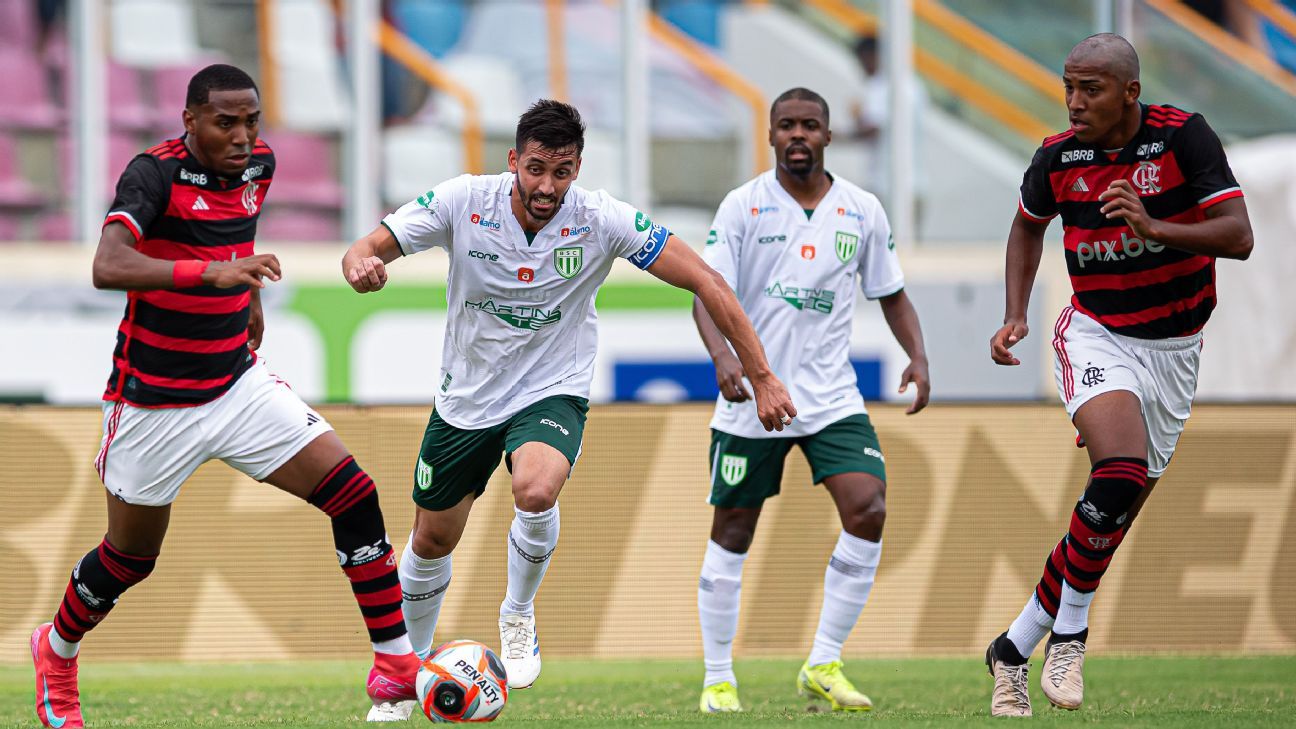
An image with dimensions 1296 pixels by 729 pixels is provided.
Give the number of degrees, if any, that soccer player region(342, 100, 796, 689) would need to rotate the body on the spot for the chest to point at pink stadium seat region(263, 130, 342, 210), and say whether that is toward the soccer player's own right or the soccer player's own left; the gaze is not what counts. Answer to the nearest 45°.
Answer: approximately 180°

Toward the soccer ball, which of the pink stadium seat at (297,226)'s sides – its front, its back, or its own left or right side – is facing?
front

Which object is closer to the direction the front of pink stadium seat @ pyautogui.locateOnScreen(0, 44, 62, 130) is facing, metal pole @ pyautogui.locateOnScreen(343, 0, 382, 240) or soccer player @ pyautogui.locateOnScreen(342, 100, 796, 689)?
the soccer player

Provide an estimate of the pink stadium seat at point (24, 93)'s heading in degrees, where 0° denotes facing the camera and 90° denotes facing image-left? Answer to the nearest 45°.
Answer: approximately 0°

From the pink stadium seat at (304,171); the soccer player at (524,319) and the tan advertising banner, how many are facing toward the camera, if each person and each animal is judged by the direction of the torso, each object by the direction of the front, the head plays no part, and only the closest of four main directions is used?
3

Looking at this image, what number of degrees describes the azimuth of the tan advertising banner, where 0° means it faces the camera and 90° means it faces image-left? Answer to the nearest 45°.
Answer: approximately 0°

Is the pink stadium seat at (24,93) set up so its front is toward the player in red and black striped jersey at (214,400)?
yes

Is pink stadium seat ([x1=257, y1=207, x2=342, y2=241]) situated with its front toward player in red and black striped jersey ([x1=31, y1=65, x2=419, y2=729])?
yes

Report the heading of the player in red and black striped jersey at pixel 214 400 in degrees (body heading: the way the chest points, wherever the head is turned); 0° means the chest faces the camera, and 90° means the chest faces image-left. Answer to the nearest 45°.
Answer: approximately 315°

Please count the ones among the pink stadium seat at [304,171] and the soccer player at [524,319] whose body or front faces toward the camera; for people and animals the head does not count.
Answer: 2
